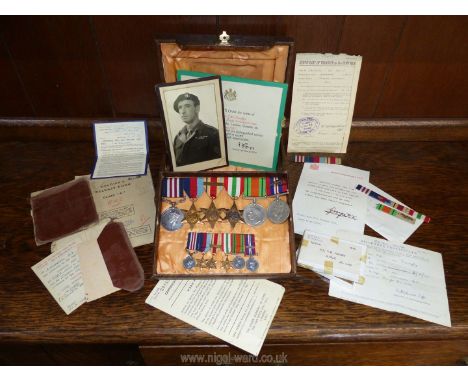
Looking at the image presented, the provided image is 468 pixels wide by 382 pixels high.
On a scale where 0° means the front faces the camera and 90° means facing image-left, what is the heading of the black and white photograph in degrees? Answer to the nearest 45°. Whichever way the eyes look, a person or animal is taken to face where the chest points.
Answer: approximately 0°
